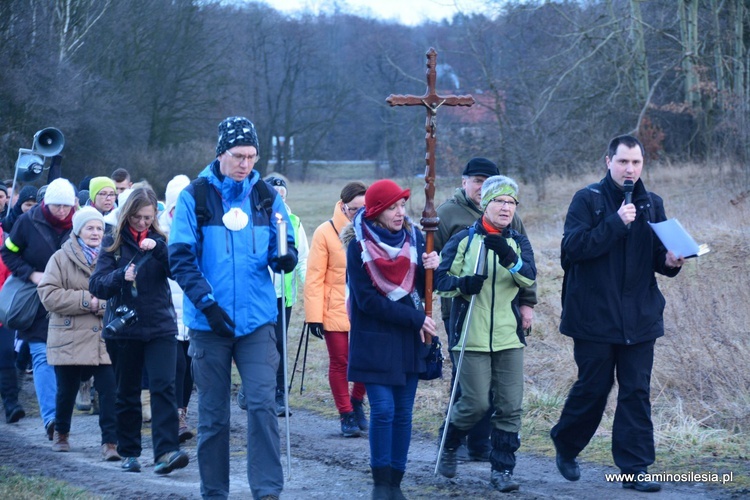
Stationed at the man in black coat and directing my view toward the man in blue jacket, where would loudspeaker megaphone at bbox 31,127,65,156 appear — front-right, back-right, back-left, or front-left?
front-right

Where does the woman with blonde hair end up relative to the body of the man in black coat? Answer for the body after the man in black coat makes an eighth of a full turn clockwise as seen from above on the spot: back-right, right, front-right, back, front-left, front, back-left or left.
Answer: right

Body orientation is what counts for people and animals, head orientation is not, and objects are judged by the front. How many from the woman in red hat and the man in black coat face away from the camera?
0

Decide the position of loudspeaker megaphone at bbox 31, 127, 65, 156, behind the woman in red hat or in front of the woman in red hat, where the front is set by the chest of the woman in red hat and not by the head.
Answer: behind

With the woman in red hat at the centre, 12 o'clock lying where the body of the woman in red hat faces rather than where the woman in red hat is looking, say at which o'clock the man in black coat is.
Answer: The man in black coat is roughly at 10 o'clock from the woman in red hat.

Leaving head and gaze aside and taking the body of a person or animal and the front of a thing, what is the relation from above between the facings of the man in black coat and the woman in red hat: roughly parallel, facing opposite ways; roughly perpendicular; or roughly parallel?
roughly parallel

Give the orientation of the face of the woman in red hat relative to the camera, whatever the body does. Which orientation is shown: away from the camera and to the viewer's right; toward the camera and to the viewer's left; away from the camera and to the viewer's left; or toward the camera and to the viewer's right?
toward the camera and to the viewer's right

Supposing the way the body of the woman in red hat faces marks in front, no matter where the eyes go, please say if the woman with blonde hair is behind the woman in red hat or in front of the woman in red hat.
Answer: behind

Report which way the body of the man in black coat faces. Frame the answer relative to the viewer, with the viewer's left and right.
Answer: facing the viewer and to the right of the viewer

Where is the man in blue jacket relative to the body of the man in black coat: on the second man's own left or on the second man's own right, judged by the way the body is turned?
on the second man's own right

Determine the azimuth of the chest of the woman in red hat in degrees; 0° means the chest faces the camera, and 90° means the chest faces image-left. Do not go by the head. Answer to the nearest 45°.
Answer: approximately 315°

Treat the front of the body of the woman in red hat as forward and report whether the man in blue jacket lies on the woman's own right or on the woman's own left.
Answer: on the woman's own right
